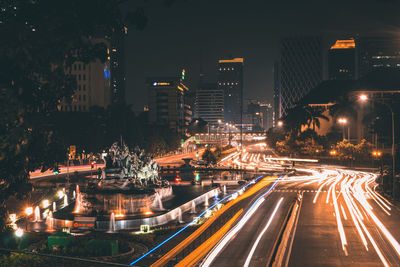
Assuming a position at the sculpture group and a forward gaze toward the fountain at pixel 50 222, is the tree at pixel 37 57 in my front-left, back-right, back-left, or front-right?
front-left

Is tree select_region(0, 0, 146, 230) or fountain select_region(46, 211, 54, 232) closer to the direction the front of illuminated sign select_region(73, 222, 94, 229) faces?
the tree

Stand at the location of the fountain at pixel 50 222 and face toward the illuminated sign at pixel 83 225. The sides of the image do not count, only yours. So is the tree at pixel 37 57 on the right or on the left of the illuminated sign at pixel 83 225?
right

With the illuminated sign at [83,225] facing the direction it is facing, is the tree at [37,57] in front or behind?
in front

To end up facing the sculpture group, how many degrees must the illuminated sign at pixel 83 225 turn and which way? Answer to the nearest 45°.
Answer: approximately 180°

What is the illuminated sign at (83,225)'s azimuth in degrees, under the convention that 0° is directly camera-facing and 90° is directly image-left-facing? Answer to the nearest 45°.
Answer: approximately 0°

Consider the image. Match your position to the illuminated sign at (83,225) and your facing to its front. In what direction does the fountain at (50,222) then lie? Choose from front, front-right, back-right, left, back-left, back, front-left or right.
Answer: back-right
